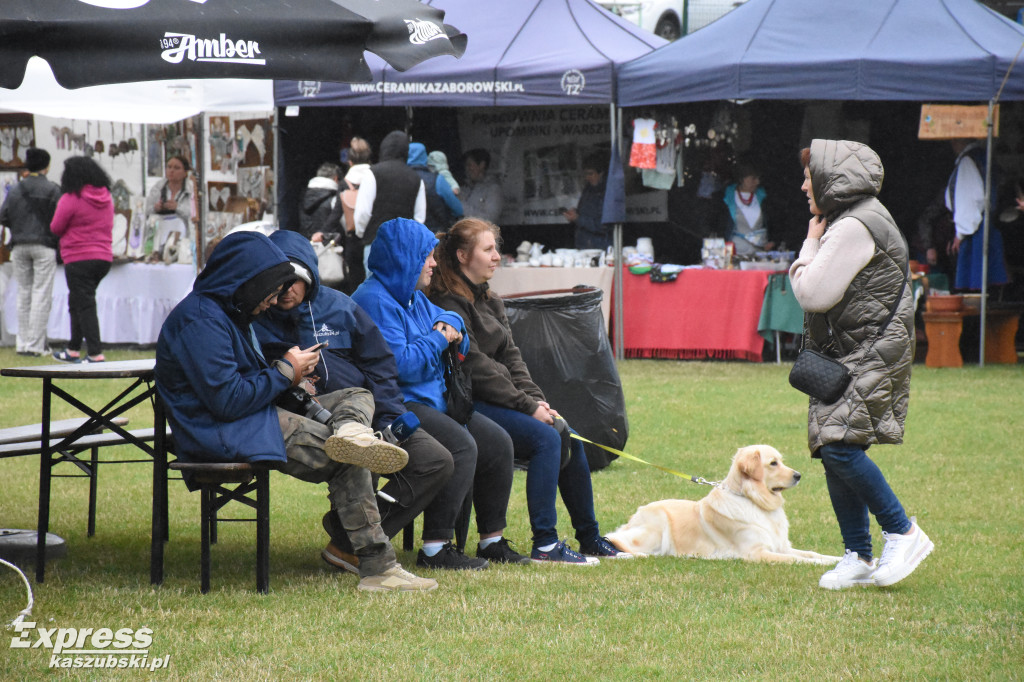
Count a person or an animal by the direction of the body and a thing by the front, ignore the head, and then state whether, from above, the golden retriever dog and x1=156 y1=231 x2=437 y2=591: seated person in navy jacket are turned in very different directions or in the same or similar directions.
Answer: same or similar directions

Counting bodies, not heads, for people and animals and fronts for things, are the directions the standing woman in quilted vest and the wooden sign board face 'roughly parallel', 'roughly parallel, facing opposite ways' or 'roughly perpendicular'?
roughly perpendicular

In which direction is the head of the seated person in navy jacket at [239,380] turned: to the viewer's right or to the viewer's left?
to the viewer's right

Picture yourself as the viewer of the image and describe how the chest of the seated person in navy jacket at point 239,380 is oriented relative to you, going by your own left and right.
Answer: facing to the right of the viewer

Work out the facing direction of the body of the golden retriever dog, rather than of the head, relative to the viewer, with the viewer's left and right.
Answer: facing to the right of the viewer

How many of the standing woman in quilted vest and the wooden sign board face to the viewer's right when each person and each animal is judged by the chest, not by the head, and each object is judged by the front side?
0

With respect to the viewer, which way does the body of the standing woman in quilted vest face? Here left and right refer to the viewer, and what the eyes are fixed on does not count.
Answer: facing to the left of the viewer

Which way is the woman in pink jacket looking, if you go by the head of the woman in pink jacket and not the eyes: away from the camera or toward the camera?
away from the camera

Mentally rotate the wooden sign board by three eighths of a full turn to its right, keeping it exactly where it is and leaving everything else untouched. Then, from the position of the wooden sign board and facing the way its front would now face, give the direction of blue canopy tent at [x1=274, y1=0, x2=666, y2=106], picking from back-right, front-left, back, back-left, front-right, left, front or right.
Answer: front-left

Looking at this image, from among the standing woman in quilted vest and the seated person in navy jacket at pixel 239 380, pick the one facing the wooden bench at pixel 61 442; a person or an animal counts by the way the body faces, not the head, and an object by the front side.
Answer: the standing woman in quilted vest

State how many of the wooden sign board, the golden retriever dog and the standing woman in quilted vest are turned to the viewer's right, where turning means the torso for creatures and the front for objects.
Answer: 1

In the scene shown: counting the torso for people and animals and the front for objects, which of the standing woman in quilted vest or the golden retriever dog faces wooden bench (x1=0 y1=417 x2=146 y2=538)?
the standing woman in quilted vest

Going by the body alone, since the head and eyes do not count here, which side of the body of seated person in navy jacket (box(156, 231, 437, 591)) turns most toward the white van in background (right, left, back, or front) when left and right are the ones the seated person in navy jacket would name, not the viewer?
left

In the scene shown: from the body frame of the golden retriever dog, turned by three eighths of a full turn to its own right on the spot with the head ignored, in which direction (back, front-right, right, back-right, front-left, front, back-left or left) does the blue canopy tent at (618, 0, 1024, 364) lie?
back-right

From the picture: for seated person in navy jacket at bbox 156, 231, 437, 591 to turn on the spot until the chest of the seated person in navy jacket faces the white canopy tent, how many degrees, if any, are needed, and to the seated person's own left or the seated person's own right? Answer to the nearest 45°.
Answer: approximately 90° to the seated person's own left

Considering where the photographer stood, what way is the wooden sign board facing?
facing the viewer

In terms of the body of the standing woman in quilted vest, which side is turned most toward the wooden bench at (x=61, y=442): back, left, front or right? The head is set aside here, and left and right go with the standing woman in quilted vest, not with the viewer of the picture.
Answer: front
